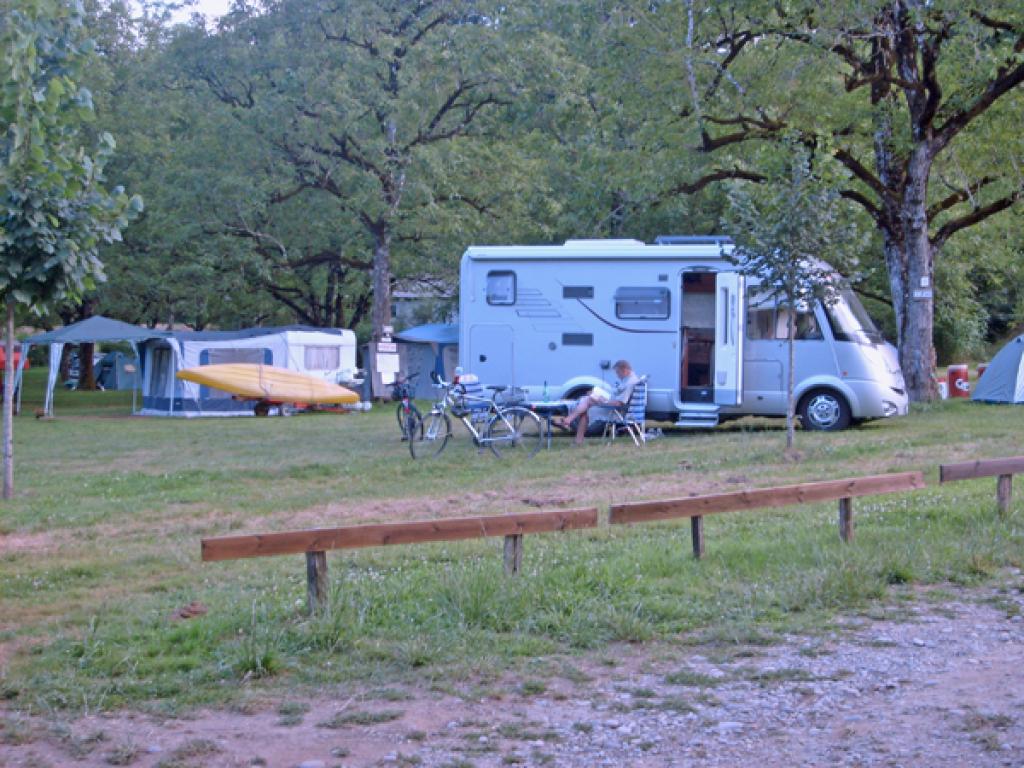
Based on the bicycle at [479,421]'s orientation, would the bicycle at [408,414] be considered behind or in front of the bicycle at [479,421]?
in front

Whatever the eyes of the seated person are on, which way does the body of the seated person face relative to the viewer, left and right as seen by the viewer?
facing to the left of the viewer

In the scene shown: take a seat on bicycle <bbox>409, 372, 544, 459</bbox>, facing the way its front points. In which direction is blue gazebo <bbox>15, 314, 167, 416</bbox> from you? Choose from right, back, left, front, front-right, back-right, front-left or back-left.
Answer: front-right

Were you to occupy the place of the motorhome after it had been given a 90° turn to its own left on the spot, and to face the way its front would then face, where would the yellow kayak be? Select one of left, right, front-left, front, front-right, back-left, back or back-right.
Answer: front-left

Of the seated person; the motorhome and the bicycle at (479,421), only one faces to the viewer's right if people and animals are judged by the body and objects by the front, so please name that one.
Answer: the motorhome

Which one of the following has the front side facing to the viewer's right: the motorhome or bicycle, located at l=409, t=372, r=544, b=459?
the motorhome

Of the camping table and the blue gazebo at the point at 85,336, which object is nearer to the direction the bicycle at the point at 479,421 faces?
the blue gazebo

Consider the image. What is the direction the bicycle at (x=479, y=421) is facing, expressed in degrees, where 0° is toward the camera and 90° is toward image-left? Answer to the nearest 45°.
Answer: approximately 90°

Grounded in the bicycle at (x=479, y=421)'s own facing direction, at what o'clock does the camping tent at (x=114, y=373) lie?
The camping tent is roughly at 2 o'clock from the bicycle.

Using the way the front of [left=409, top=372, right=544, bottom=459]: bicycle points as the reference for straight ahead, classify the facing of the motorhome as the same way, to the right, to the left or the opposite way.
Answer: the opposite way

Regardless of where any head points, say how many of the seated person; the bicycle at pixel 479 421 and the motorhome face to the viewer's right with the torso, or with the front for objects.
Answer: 1

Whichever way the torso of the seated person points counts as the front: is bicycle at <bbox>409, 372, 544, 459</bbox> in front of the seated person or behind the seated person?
in front

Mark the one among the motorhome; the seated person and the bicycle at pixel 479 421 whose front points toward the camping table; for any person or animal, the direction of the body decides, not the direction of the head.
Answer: the seated person

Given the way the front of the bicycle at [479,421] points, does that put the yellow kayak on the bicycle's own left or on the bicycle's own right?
on the bicycle's own right

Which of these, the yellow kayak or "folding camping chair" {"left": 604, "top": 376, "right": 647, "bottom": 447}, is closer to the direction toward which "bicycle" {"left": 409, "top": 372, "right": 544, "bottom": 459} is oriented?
the yellow kayak

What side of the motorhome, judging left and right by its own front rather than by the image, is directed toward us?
right
